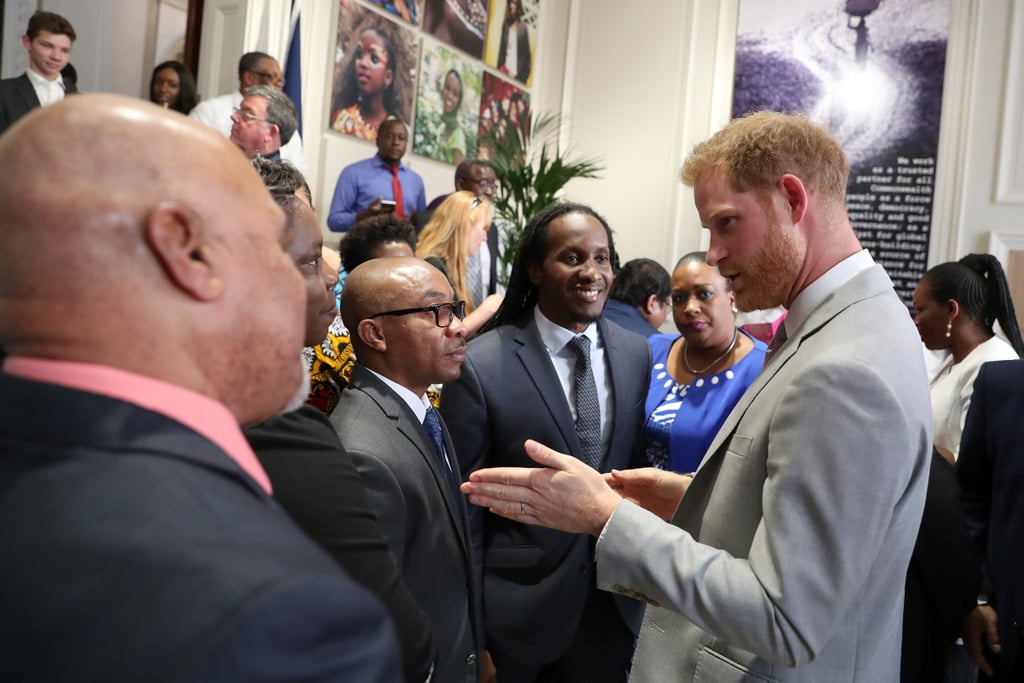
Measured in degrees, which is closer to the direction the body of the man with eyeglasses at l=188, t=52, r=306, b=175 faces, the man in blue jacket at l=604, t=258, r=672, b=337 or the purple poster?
the man in blue jacket

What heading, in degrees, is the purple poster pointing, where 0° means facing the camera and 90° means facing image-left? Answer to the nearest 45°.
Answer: approximately 0°

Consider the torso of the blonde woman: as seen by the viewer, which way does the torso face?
to the viewer's right

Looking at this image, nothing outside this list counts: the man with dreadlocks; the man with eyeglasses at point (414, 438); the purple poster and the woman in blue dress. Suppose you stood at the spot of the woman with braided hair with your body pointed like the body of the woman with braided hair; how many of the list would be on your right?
1

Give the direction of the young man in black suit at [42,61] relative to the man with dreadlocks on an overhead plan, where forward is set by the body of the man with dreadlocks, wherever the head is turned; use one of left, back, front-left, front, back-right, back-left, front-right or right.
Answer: back

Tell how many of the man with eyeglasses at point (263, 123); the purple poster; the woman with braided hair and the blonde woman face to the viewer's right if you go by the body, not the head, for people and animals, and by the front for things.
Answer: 1

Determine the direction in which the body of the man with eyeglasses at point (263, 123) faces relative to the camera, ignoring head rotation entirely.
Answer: to the viewer's left

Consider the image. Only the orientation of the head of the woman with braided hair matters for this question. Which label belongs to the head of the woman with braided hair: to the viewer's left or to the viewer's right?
to the viewer's left

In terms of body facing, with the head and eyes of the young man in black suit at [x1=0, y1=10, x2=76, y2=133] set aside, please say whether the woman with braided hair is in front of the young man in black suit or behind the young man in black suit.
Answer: in front

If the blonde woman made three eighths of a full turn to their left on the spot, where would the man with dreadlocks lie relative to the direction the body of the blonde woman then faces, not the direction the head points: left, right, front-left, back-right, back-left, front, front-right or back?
back-left
